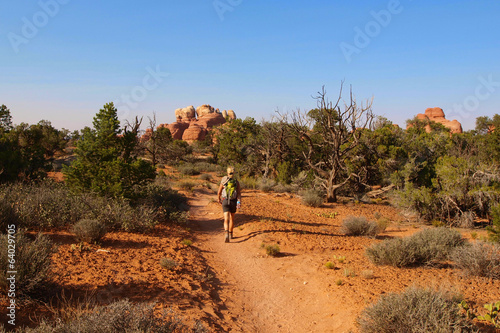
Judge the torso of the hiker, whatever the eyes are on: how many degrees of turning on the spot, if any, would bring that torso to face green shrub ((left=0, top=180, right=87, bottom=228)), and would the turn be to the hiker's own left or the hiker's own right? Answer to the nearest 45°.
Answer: approximately 90° to the hiker's own left

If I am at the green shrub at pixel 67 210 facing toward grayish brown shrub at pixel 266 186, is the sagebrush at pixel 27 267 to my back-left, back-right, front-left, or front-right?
back-right

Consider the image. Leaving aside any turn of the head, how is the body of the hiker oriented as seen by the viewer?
away from the camera

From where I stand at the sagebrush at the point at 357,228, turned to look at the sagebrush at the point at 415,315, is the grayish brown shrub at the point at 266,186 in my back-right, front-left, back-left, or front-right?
back-right

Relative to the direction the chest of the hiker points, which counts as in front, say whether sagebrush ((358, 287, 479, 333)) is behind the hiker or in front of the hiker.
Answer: behind
